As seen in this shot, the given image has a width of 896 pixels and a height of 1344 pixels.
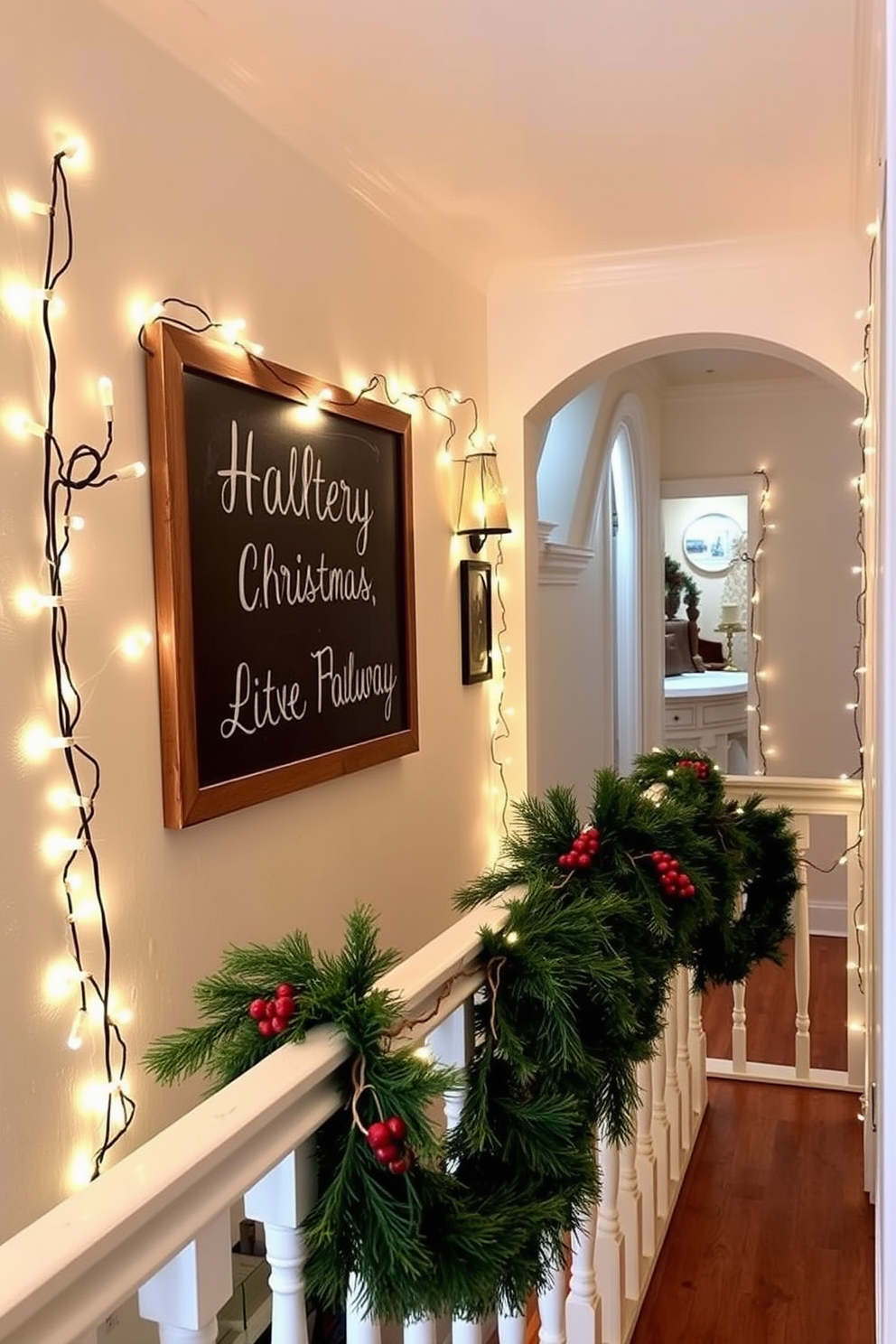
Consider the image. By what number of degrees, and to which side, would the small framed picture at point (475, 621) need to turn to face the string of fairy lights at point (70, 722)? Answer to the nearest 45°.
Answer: approximately 45° to its right

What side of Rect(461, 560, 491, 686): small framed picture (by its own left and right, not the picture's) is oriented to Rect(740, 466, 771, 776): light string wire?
left

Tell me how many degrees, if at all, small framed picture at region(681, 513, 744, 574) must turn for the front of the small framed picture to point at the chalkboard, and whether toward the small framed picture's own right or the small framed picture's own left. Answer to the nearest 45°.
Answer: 0° — it already faces it

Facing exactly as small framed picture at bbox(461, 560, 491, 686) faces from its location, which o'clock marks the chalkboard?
The chalkboard is roughly at 2 o'clock from the small framed picture.

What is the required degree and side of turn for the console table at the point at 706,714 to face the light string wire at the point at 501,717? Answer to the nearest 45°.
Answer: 0° — it already faces it

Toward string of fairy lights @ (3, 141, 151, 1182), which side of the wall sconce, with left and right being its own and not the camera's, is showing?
right

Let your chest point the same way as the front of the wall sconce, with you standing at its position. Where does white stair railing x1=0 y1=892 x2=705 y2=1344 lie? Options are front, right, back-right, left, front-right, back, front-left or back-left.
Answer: front-right

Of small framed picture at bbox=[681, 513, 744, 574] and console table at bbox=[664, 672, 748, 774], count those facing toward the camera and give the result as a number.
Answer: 2
